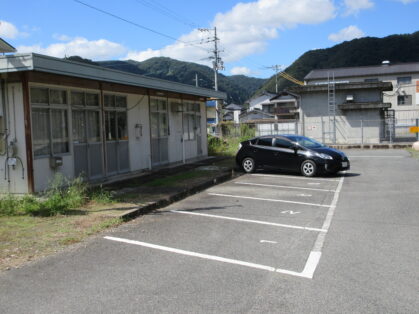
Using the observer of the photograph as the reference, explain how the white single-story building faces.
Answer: facing the viewer and to the right of the viewer

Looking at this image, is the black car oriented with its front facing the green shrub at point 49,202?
no

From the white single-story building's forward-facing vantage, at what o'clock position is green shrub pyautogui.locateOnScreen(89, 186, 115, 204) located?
The green shrub is roughly at 1 o'clock from the white single-story building.

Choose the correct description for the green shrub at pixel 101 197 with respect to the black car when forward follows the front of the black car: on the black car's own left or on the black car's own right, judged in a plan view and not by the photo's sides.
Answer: on the black car's own right

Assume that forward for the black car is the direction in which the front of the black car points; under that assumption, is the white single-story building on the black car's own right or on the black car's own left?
on the black car's own right

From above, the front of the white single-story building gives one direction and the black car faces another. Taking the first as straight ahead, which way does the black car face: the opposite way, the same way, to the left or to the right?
the same way

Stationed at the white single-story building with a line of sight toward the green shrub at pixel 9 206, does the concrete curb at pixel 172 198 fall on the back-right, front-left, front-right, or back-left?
front-left

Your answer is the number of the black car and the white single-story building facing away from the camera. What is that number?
0

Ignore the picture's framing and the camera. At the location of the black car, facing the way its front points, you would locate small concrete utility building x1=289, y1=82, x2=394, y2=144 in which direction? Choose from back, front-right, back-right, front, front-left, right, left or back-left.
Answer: back-left

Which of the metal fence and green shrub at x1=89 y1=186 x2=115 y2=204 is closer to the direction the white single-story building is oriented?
the green shrub

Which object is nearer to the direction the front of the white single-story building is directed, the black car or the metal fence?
the black car

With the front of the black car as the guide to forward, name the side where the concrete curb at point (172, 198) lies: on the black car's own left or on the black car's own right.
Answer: on the black car's own right

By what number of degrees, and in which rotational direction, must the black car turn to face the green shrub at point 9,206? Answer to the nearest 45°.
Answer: approximately 90° to its right
